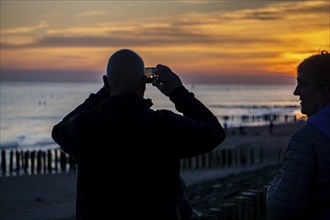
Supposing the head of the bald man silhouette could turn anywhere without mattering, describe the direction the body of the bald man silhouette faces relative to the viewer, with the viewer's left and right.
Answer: facing away from the viewer

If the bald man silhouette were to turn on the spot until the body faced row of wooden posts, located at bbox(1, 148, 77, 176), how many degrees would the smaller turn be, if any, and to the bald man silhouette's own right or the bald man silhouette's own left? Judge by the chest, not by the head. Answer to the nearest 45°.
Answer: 0° — they already face it
